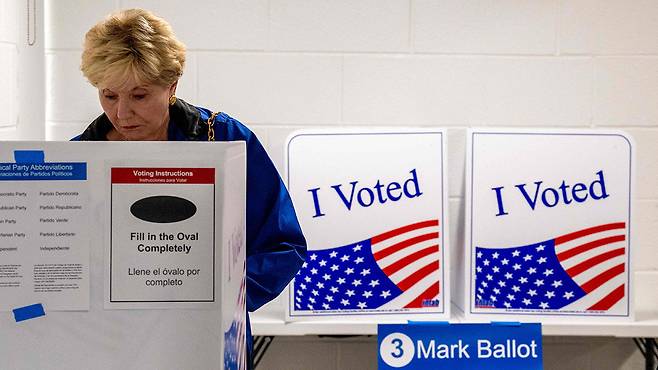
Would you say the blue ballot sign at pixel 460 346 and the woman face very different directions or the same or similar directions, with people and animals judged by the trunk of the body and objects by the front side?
same or similar directions

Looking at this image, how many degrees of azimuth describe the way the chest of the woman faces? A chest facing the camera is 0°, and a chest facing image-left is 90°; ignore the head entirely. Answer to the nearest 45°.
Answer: approximately 45°

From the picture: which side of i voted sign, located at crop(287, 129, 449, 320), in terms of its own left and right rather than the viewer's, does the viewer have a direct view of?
front

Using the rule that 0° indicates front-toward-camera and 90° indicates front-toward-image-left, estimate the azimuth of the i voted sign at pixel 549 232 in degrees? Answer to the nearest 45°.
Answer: approximately 0°

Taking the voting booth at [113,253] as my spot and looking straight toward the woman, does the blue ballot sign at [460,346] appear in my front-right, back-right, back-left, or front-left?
front-right

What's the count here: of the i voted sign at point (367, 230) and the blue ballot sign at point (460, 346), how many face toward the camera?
2

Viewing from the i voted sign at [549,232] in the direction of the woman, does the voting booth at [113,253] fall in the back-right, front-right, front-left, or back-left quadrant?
front-left

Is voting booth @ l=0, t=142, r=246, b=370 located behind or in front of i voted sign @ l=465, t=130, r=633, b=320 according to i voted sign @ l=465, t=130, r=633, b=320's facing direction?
in front

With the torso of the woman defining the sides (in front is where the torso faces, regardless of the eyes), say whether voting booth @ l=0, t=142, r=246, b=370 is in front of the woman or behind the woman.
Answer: in front

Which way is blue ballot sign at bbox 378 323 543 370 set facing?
toward the camera
